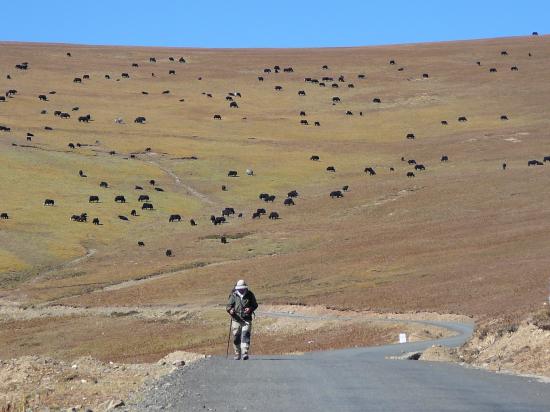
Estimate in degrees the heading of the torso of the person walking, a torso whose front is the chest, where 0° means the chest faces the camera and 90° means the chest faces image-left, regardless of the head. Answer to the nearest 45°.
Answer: approximately 0°

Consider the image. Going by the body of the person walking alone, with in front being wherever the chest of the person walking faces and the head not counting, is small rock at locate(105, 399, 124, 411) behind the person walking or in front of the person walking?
in front
